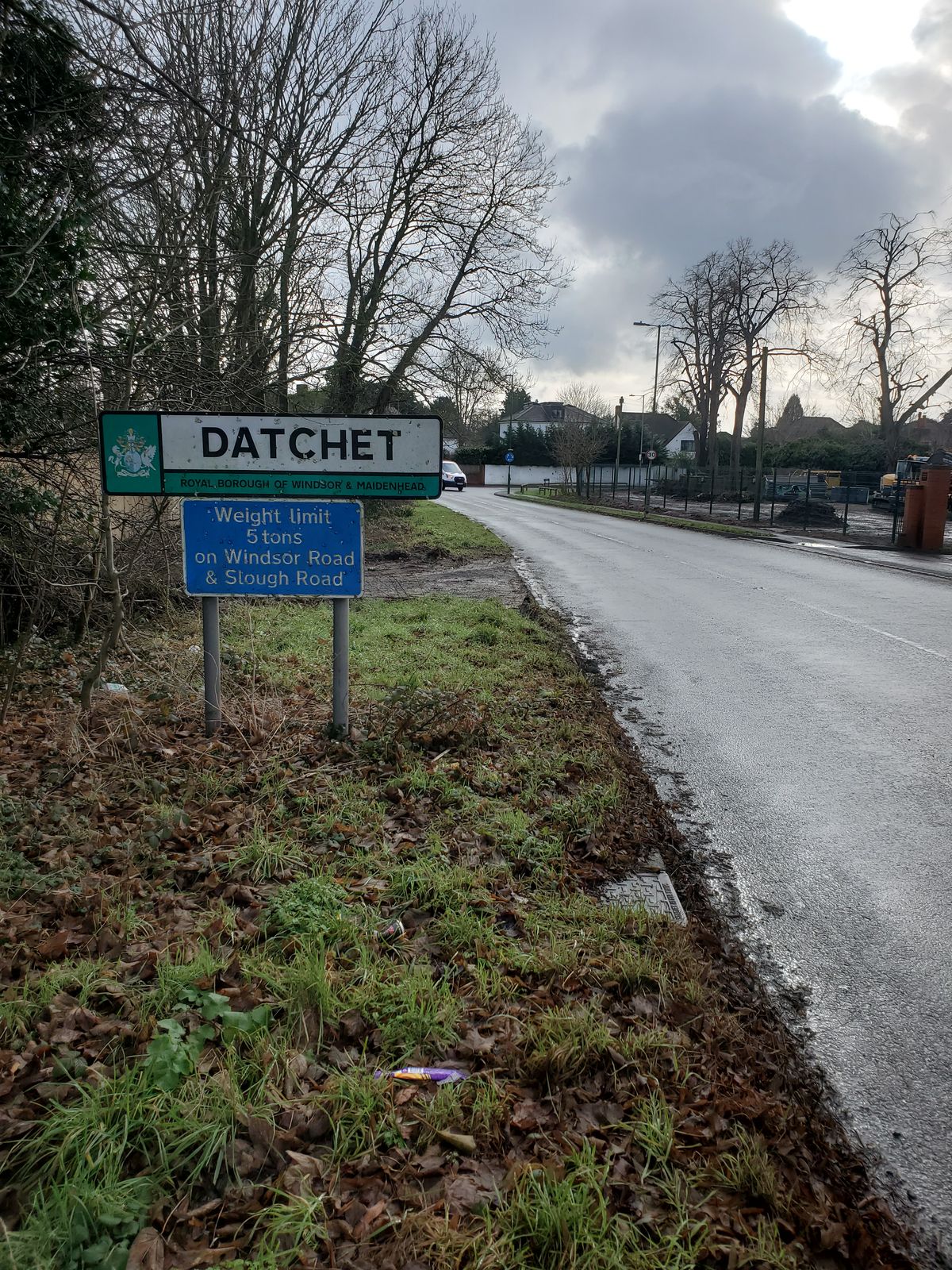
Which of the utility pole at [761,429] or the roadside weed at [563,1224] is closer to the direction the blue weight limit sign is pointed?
the roadside weed

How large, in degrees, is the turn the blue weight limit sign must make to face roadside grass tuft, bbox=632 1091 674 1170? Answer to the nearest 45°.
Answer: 0° — it already faces it

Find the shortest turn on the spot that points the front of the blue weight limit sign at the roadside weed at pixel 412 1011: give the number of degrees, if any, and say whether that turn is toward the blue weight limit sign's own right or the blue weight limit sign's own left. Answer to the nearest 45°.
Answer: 0° — it already faces it

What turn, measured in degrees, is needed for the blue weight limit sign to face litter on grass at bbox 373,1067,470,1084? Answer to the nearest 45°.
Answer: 0° — it already faces it

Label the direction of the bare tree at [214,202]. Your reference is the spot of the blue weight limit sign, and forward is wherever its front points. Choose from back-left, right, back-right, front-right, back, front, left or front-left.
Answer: back

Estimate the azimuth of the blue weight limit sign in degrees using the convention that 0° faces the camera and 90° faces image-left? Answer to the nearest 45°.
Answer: approximately 0°

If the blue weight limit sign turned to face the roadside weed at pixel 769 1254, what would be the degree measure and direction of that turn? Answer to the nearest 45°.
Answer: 0° — it already faces it

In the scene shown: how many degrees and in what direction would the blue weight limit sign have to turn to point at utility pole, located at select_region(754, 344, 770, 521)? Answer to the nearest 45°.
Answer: approximately 135° to its left
